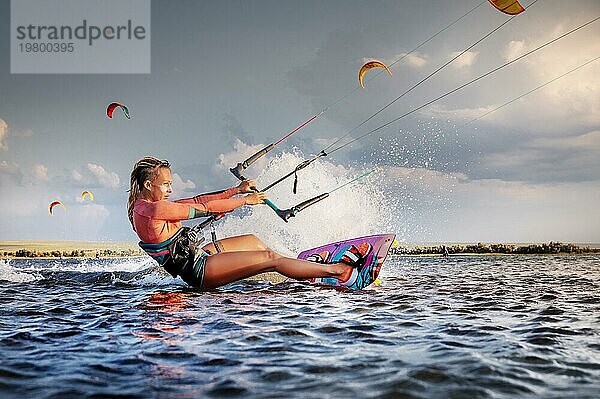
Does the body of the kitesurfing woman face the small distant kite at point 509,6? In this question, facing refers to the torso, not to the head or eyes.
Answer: yes

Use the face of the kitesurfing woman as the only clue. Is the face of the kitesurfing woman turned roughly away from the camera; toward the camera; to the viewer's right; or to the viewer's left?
to the viewer's right

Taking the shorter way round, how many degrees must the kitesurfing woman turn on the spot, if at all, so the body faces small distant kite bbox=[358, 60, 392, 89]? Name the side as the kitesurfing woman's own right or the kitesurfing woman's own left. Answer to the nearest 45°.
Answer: approximately 45° to the kitesurfing woman's own left

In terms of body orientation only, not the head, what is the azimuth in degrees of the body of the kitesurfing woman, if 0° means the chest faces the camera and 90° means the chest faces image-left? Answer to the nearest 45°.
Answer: approximately 270°
